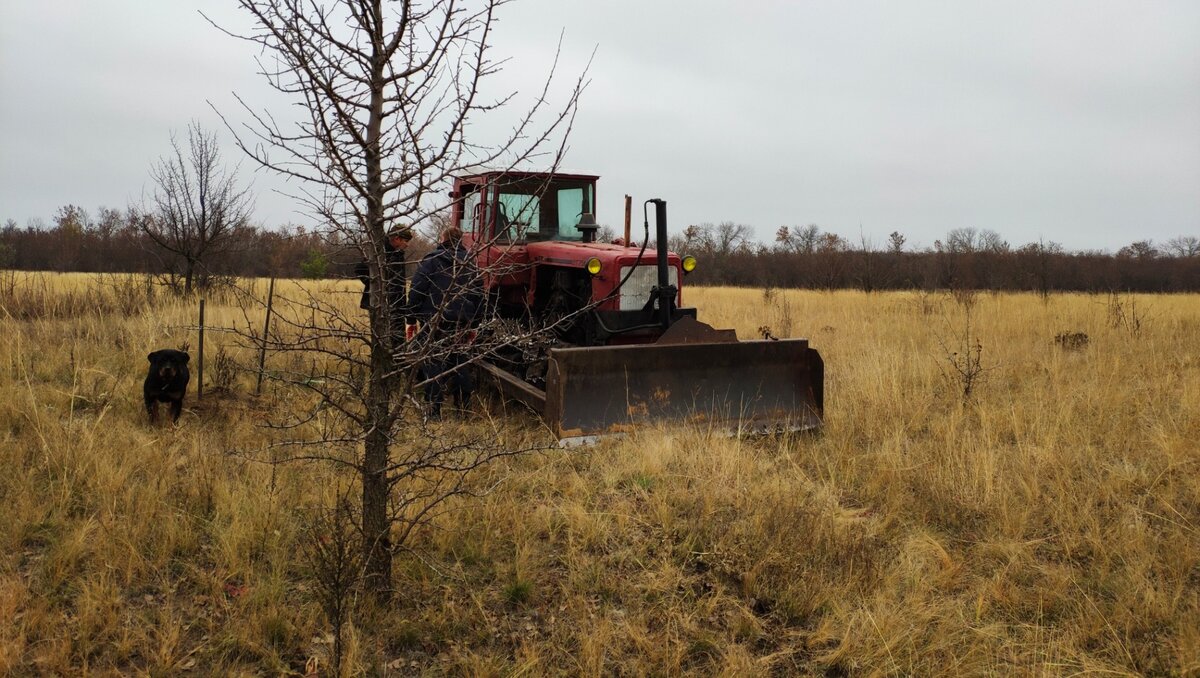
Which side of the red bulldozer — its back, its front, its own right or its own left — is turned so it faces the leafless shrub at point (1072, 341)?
left

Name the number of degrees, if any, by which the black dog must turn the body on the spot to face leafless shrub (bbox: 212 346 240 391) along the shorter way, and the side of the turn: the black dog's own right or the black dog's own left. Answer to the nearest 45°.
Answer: approximately 180°

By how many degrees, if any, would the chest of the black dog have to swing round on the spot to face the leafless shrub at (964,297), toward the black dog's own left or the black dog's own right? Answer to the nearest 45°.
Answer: approximately 90° to the black dog's own left

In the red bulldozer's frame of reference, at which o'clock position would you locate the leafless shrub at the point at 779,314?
The leafless shrub is roughly at 8 o'clock from the red bulldozer.

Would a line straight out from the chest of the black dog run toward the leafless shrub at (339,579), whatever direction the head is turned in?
yes

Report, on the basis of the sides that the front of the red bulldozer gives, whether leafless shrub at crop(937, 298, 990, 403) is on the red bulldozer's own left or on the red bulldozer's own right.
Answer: on the red bulldozer's own left

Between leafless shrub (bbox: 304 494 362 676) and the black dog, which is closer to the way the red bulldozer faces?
the leafless shrub

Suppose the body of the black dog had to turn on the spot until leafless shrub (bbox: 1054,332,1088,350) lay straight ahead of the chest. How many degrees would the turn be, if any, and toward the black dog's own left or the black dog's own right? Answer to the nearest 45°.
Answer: approximately 90° to the black dog's own left

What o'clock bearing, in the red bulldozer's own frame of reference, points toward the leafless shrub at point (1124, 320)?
The leafless shrub is roughly at 9 o'clock from the red bulldozer.
